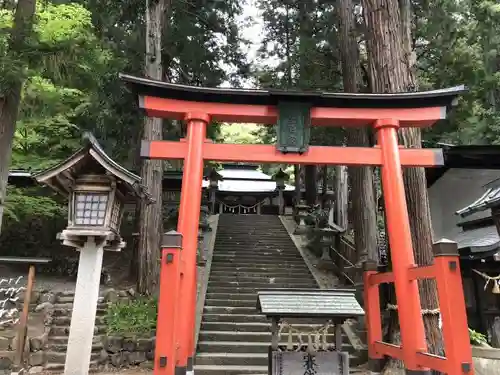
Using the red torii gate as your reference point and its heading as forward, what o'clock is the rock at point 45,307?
The rock is roughly at 4 o'clock from the red torii gate.

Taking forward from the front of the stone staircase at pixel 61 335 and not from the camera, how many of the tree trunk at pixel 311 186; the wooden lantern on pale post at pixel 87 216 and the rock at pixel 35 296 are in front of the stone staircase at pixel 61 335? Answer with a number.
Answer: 1

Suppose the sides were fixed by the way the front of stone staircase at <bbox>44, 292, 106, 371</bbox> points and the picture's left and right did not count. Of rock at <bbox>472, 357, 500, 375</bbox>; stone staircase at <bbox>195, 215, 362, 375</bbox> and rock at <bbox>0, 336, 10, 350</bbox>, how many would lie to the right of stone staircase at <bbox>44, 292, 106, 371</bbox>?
1

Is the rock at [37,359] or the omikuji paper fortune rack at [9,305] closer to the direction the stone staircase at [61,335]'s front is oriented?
the rock

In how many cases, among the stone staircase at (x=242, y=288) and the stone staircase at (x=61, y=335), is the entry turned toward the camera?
2

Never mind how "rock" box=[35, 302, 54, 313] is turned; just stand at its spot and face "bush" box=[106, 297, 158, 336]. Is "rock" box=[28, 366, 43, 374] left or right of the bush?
right

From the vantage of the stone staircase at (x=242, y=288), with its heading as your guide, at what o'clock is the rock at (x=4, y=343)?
The rock is roughly at 2 o'clock from the stone staircase.

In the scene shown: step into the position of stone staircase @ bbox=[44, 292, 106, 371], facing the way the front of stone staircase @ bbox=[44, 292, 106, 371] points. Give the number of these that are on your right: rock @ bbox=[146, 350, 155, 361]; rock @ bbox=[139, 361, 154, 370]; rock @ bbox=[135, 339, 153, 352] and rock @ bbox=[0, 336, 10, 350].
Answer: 1

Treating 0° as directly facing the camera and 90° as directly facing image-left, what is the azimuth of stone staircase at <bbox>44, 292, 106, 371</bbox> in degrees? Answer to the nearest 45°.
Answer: approximately 0°

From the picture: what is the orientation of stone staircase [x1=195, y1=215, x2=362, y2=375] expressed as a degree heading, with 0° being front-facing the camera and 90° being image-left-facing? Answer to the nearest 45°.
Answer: approximately 0°

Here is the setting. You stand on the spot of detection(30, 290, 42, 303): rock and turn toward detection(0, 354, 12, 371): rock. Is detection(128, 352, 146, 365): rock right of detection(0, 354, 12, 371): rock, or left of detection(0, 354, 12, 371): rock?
left

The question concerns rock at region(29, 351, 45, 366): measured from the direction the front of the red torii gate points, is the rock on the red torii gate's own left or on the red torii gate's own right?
on the red torii gate's own right
